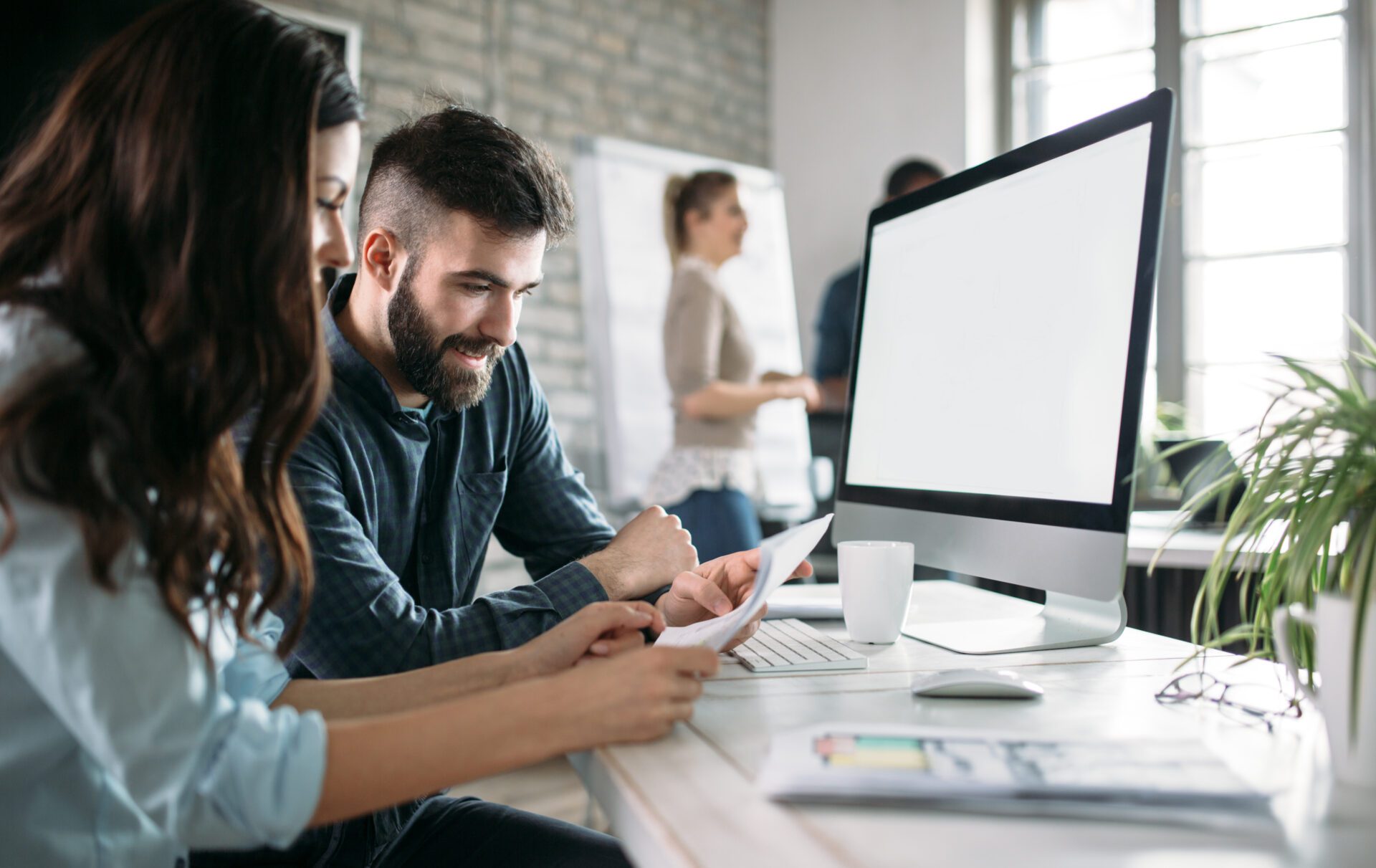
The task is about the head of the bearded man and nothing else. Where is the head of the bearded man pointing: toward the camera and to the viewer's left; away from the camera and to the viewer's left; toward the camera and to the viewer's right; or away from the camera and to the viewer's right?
toward the camera and to the viewer's right

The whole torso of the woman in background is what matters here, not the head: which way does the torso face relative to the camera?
to the viewer's right

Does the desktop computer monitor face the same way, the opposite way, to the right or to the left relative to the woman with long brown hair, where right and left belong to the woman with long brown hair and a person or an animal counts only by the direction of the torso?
the opposite way

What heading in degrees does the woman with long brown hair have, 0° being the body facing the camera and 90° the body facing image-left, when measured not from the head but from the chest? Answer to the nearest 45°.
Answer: approximately 270°

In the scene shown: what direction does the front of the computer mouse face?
to the viewer's right

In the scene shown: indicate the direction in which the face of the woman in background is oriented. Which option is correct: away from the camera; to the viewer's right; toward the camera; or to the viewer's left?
to the viewer's right

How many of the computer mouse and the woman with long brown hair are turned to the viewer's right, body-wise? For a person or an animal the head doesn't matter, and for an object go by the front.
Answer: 2

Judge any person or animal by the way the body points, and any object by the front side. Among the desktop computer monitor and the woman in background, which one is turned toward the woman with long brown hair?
the desktop computer monitor
